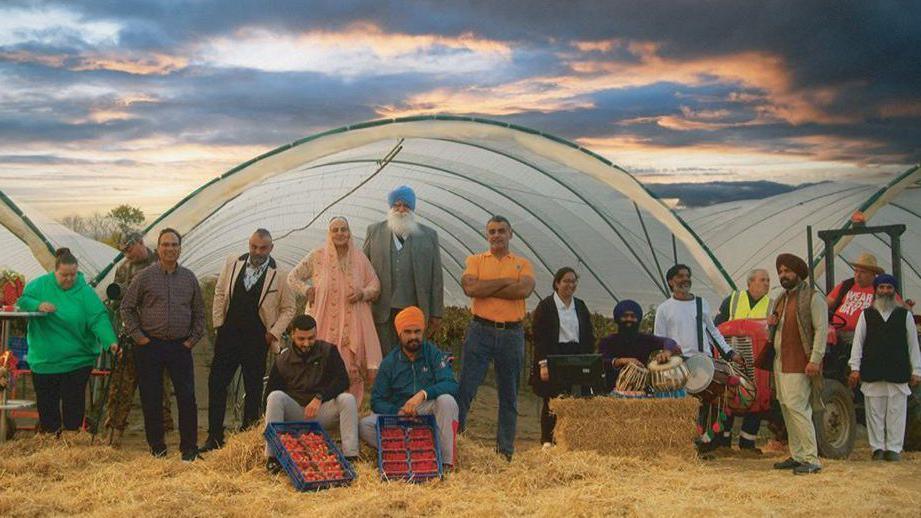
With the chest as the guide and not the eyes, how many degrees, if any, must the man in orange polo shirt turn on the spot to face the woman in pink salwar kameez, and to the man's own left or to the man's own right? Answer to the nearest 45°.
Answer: approximately 90° to the man's own right

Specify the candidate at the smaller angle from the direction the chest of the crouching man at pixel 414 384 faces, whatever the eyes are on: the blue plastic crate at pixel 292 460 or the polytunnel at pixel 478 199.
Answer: the blue plastic crate

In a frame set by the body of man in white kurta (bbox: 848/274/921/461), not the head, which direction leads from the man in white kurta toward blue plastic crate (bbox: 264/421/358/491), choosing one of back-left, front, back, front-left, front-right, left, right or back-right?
front-right

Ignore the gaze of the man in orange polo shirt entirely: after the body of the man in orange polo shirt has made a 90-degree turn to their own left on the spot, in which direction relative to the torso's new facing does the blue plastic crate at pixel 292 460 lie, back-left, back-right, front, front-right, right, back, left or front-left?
back-right

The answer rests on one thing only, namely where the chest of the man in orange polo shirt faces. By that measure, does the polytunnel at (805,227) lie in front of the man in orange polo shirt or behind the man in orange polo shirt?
behind

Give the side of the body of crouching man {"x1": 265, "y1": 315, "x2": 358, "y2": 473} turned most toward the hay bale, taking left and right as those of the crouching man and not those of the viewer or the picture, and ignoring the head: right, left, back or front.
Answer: left

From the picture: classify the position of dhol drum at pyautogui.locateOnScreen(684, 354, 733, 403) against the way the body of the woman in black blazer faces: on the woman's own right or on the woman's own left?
on the woman's own left

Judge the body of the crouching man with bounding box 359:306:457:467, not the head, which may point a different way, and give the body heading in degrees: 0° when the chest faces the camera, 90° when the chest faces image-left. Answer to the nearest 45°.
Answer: approximately 0°

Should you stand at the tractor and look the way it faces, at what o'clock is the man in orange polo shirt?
The man in orange polo shirt is roughly at 12 o'clock from the tractor.

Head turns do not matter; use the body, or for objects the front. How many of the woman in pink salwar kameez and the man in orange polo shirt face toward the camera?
2

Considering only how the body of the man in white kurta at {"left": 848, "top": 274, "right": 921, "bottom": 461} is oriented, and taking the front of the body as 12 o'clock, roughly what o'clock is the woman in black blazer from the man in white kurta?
The woman in black blazer is roughly at 2 o'clock from the man in white kurta.

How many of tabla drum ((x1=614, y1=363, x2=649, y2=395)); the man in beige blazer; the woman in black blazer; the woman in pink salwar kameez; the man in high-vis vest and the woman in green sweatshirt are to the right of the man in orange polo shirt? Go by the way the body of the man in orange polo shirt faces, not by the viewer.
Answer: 3

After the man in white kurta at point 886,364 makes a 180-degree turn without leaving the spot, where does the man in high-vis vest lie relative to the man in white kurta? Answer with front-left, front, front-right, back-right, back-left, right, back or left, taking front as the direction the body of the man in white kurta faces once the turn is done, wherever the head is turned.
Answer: left

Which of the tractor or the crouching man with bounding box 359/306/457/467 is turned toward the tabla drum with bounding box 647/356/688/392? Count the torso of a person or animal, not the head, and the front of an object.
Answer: the tractor
